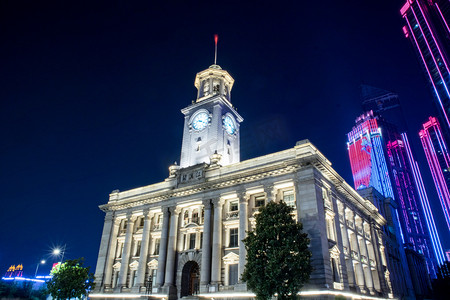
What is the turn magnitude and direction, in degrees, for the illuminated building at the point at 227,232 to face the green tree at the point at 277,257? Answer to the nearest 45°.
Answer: approximately 90° to its left

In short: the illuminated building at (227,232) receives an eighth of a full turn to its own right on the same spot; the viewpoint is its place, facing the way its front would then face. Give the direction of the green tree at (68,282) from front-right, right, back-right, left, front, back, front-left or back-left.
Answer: front

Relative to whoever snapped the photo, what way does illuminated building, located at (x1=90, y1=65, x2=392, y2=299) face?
facing the viewer and to the left of the viewer
